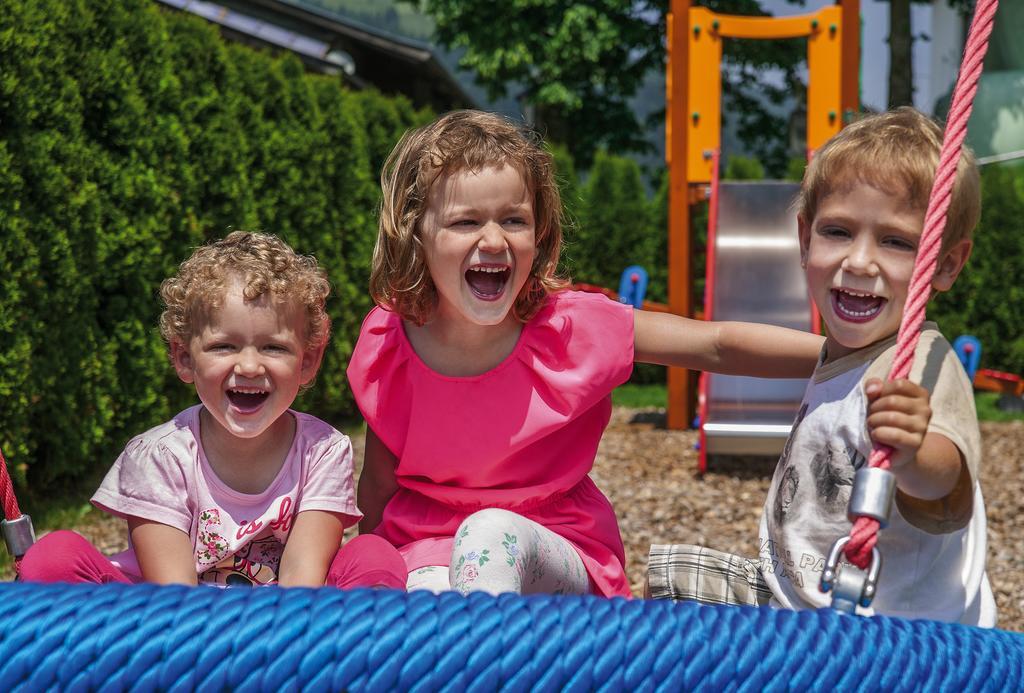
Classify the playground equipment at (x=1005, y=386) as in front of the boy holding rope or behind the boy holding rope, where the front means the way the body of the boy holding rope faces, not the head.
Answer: behind

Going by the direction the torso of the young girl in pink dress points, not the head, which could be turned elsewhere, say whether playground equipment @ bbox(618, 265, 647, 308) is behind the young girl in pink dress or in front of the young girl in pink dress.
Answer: behind

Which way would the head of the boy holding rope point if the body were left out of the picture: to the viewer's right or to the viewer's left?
to the viewer's left

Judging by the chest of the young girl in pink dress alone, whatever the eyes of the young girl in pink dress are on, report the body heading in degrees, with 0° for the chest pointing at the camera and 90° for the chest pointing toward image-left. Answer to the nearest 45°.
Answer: approximately 0°

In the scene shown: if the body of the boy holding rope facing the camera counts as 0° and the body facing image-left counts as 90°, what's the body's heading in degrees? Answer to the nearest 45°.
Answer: approximately 45°

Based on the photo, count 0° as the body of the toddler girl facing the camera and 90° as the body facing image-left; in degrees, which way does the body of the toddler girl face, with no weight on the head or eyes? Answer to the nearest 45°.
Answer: approximately 0°

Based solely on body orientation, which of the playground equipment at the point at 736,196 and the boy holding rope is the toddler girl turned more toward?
the boy holding rope

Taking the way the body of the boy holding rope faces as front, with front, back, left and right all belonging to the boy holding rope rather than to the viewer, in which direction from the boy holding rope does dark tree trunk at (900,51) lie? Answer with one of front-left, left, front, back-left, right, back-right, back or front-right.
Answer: back-right

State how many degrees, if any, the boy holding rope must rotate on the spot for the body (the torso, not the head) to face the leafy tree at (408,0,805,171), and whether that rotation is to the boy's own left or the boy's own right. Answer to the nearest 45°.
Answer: approximately 135° to the boy's own right
